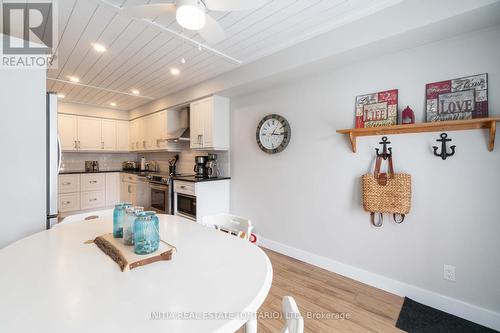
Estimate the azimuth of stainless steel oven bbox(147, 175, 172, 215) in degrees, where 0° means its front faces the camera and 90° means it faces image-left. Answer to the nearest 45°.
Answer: approximately 45°

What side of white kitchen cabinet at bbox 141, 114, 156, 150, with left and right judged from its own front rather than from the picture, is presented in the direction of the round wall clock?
left

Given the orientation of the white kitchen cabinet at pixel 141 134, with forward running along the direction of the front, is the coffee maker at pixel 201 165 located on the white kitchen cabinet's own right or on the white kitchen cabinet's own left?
on the white kitchen cabinet's own left

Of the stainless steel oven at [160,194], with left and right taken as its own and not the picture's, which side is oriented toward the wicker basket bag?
left

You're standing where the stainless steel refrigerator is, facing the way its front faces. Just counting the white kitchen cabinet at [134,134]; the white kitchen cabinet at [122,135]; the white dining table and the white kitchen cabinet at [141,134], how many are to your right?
1

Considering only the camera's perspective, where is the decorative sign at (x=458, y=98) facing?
facing the viewer and to the left of the viewer

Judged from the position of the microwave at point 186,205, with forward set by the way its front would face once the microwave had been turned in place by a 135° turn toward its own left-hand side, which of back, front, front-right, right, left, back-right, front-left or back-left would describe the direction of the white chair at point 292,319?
right

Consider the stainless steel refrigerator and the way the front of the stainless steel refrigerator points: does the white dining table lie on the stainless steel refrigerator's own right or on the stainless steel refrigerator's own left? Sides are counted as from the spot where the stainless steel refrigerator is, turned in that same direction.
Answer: on the stainless steel refrigerator's own right

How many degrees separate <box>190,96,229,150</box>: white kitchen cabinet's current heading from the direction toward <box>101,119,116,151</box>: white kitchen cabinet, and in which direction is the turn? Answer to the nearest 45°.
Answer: approximately 90° to its right

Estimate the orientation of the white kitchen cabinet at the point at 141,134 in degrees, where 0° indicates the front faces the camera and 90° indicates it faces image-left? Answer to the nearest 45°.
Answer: approximately 45°

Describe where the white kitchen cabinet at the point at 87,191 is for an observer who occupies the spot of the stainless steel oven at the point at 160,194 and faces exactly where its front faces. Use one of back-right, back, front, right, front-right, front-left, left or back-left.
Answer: right

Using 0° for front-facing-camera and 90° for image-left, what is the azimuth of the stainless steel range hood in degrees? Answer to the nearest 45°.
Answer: approximately 45°

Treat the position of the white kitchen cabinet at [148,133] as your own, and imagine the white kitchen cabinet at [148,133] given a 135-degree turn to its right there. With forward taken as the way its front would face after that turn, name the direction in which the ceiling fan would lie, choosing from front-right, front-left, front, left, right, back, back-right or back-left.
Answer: back
